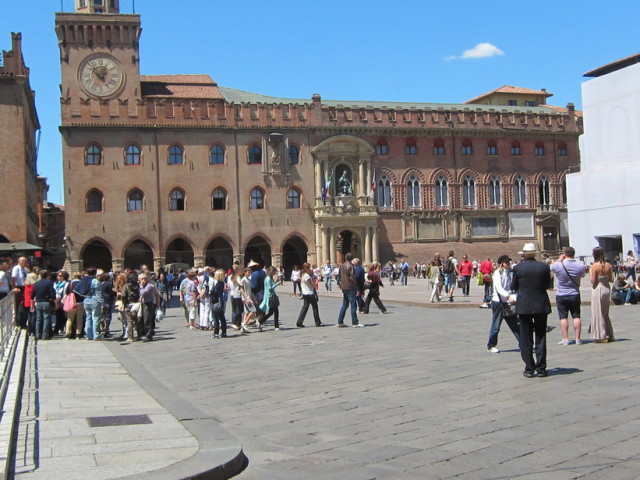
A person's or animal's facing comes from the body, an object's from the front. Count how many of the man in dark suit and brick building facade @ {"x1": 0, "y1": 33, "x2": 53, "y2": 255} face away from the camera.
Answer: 1

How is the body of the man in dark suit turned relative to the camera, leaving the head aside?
away from the camera

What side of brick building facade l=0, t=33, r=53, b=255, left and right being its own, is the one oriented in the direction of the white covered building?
front

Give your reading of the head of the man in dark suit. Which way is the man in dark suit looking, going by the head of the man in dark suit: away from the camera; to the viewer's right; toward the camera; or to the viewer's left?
away from the camera

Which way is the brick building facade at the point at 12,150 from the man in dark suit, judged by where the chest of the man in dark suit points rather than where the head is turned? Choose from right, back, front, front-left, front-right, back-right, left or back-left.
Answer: front-left

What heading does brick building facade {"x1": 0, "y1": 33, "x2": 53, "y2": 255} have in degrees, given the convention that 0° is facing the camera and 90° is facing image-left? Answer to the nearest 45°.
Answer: approximately 270°

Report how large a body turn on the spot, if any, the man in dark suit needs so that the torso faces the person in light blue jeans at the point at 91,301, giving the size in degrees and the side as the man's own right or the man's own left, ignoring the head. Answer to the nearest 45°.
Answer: approximately 45° to the man's own left
